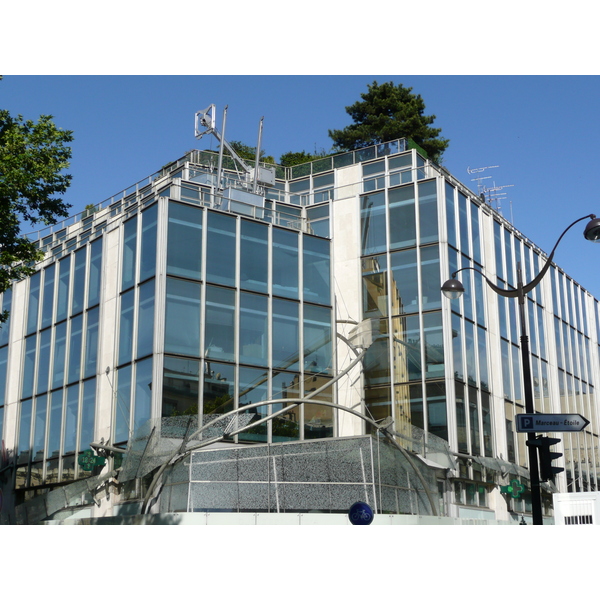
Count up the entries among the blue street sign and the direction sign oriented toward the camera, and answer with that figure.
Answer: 2

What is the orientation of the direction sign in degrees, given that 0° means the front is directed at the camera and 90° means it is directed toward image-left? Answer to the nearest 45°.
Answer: approximately 0°

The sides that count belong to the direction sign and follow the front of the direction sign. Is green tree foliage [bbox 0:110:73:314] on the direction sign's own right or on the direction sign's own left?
on the direction sign's own right

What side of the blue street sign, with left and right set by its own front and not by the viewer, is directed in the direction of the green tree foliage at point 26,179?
right

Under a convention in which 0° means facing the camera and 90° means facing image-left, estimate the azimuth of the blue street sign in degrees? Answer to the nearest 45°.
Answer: approximately 0°

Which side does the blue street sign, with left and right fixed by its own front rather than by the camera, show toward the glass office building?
back
